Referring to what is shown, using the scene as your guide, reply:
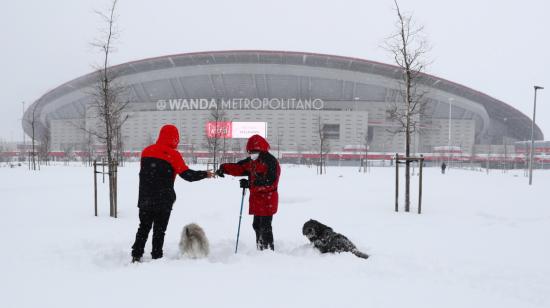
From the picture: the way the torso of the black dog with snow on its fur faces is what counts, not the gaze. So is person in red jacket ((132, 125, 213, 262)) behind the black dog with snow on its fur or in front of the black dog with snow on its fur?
in front

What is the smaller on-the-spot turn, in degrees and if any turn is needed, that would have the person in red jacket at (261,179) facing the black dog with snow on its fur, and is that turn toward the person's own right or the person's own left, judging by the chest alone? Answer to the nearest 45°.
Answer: approximately 135° to the person's own left

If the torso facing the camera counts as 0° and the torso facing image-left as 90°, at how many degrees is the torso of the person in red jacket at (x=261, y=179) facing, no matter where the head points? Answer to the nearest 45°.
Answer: approximately 45°

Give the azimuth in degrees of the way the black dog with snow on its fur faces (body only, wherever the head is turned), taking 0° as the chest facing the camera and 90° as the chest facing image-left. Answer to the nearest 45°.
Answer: approximately 90°

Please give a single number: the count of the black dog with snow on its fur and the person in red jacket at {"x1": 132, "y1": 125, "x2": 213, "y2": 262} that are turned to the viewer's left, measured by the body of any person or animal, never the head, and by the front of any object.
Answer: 1

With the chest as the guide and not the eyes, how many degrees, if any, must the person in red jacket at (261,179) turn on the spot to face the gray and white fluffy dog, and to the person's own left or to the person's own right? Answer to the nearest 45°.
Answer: approximately 45° to the person's own right

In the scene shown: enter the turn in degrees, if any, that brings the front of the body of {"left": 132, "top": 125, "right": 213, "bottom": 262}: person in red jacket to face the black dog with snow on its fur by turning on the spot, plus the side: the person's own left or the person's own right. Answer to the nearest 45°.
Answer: approximately 45° to the person's own right

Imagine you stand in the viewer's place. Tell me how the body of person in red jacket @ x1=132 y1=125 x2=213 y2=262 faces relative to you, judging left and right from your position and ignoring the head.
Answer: facing away from the viewer and to the right of the viewer

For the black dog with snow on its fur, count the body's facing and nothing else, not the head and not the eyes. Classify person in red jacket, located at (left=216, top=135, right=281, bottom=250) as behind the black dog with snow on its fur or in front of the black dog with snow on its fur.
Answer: in front

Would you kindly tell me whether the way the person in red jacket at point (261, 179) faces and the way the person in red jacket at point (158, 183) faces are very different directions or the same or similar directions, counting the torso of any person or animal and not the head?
very different directions

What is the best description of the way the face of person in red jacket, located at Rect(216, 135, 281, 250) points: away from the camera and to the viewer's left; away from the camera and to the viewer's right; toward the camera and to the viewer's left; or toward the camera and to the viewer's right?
toward the camera and to the viewer's left

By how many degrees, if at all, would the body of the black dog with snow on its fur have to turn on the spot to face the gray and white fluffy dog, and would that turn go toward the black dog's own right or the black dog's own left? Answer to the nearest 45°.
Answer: approximately 45° to the black dog's own left
